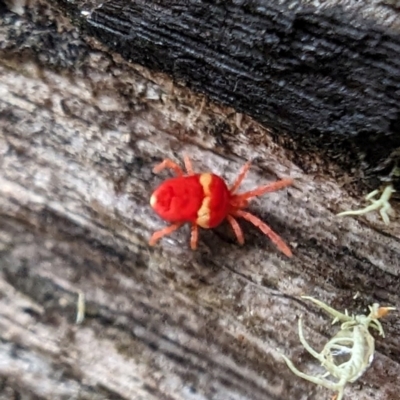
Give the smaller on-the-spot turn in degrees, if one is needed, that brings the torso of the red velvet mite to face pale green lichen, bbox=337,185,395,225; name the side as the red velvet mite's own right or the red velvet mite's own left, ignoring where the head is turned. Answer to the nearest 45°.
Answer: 0° — it already faces it

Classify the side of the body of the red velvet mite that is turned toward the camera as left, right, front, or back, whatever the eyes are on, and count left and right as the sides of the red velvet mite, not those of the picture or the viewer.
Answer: right

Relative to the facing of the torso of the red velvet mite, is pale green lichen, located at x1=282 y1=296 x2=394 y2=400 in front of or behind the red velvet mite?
in front
